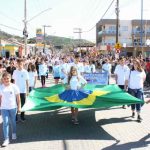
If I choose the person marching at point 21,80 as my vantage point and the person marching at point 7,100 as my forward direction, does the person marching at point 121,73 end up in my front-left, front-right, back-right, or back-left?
back-left

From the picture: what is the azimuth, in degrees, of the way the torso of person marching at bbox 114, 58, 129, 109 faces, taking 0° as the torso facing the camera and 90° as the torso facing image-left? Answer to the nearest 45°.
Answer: approximately 0°

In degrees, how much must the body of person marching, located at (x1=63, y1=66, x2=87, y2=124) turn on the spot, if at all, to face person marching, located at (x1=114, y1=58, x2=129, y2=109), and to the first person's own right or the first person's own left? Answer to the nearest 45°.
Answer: approximately 135° to the first person's own left

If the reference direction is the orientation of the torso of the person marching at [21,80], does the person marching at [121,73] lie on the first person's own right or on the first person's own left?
on the first person's own left

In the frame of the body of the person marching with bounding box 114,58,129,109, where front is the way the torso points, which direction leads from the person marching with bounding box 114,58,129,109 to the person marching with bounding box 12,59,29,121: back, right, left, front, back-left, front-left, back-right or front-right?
front-right

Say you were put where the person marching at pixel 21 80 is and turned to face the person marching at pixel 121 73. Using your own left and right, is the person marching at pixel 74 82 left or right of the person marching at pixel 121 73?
right

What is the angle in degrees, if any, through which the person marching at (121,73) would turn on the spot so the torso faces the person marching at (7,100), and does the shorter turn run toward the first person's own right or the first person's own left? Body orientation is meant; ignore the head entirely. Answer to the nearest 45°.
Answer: approximately 45° to the first person's own right

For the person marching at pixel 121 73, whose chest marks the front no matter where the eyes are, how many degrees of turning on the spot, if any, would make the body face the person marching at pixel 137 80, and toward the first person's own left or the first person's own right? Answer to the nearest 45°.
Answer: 0° — they already face them

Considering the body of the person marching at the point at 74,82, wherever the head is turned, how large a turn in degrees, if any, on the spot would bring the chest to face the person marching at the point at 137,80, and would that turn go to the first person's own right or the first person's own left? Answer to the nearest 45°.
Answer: approximately 90° to the first person's own left

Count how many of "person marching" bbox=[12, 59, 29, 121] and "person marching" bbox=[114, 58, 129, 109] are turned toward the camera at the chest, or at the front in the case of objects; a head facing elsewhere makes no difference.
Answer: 2

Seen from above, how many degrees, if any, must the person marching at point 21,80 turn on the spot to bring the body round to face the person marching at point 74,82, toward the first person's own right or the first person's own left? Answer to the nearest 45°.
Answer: approximately 90° to the first person's own left
